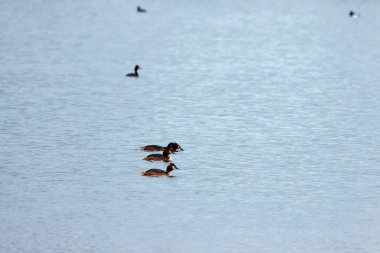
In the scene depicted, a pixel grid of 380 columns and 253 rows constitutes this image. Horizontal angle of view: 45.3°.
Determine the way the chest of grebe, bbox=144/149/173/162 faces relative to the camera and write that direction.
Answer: to the viewer's right

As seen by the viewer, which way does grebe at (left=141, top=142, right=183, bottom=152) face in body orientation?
to the viewer's right

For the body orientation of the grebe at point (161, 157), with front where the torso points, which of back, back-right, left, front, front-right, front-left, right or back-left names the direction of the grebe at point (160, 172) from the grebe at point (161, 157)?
right

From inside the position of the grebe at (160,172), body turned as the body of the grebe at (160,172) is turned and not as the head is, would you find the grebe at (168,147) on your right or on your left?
on your left

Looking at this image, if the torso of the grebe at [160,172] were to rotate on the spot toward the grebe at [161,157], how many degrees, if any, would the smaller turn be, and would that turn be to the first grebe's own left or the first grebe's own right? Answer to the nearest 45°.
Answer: approximately 90° to the first grebe's own left

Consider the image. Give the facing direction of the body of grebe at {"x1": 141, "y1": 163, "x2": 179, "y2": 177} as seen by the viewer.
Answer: to the viewer's right

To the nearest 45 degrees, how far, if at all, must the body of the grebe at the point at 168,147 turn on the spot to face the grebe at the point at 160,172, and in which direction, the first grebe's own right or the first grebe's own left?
approximately 90° to the first grebe's own right
